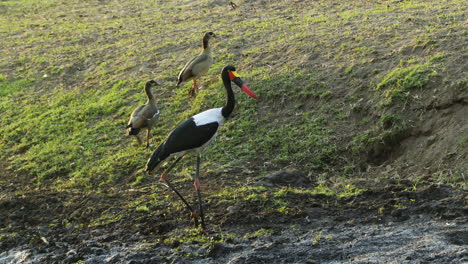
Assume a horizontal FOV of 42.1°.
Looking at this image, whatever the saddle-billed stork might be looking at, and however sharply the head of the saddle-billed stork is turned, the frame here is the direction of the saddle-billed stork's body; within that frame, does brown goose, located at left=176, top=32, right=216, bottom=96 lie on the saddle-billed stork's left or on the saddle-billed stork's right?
on the saddle-billed stork's left

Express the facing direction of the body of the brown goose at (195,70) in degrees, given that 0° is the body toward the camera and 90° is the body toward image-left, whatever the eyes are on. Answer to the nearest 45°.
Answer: approximately 270°

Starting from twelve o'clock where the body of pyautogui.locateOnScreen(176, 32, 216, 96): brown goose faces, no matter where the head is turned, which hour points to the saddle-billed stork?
The saddle-billed stork is roughly at 3 o'clock from the brown goose.

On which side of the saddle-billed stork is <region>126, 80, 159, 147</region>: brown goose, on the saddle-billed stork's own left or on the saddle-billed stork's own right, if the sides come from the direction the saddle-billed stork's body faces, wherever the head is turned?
on the saddle-billed stork's own left

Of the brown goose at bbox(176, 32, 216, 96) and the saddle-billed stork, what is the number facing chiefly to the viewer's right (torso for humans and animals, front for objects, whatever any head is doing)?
2

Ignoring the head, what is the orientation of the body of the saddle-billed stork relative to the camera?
to the viewer's right
